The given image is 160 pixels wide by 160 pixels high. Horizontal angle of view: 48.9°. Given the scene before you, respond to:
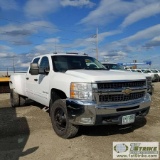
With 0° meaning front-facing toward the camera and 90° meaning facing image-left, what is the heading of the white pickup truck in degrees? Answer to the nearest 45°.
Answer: approximately 315°
